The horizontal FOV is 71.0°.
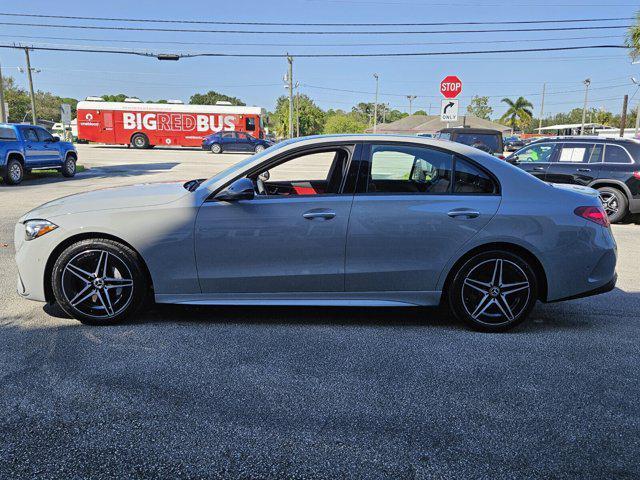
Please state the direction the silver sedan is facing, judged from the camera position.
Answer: facing to the left of the viewer

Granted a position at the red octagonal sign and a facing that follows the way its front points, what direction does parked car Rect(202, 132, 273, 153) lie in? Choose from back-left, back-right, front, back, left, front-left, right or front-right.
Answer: back-right

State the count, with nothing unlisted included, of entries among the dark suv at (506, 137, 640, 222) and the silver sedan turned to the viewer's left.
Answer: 2

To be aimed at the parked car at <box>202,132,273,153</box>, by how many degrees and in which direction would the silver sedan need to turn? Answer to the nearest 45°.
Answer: approximately 90° to its right

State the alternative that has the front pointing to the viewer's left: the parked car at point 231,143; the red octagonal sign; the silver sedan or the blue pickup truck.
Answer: the silver sedan

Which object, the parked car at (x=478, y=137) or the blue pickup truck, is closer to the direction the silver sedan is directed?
the blue pickup truck

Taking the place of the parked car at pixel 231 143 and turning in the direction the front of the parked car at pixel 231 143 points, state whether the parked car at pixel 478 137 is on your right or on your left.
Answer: on your right

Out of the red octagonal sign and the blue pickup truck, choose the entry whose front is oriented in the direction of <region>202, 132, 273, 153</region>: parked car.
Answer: the blue pickup truck

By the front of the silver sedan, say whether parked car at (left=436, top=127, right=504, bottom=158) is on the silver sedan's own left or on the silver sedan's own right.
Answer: on the silver sedan's own right

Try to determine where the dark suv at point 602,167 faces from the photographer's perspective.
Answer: facing to the left of the viewer

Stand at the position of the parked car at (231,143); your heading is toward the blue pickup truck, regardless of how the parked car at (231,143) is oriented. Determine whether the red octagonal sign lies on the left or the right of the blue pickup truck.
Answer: left

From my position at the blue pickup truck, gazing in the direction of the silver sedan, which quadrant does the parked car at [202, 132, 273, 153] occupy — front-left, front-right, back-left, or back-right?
back-left
